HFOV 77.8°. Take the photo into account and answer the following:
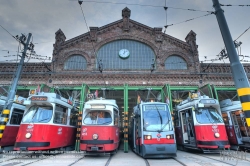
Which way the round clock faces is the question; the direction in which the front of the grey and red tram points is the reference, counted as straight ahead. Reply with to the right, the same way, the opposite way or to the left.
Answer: the same way

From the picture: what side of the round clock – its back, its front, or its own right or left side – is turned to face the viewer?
front

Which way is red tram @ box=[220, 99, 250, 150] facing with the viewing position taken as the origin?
facing the viewer and to the right of the viewer

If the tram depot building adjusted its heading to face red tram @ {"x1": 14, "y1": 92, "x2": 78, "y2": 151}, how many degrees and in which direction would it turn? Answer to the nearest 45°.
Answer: approximately 45° to its right

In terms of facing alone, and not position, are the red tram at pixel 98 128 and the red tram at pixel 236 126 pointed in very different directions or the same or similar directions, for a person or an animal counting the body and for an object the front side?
same or similar directions

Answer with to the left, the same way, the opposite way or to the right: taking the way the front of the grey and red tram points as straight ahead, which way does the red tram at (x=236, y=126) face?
the same way

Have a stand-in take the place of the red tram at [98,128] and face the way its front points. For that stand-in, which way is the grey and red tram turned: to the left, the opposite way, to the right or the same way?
the same way

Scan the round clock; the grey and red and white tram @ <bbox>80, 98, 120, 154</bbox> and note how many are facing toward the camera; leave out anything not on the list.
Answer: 3

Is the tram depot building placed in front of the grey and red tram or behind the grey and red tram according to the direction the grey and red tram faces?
behind

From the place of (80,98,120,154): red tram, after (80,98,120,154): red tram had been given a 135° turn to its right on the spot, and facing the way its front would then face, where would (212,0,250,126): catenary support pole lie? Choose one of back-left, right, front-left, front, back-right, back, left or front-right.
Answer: back

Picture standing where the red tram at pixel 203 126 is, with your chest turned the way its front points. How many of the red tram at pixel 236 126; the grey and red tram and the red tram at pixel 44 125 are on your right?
2

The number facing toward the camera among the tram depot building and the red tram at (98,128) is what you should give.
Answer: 2

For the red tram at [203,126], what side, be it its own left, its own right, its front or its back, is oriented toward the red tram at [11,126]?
right

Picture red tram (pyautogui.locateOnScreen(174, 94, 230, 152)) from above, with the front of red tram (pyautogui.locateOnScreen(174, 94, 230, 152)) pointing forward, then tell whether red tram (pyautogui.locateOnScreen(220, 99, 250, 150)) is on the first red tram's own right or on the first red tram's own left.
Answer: on the first red tram's own left

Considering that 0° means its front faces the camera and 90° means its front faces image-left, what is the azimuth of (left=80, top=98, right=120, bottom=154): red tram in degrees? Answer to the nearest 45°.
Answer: approximately 0°

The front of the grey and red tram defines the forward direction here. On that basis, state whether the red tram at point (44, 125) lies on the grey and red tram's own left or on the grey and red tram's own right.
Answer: on the grey and red tram's own right

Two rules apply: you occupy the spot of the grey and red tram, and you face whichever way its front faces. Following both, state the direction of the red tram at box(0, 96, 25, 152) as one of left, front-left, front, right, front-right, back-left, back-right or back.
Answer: right

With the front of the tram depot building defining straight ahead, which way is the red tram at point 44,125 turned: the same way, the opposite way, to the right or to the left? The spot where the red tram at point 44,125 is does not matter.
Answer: the same way

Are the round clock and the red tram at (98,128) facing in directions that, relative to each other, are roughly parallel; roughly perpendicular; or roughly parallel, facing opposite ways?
roughly parallel

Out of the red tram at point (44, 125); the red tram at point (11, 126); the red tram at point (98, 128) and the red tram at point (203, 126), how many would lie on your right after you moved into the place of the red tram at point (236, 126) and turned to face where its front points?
4

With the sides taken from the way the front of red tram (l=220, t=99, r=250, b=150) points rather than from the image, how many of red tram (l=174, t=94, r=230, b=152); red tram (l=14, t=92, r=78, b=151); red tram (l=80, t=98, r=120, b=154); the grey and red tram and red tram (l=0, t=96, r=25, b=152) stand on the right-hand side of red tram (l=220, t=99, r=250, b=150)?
5

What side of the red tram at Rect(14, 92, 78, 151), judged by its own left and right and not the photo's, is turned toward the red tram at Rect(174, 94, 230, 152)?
left

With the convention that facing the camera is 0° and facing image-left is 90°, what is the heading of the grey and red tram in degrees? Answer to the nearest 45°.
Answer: approximately 0°
